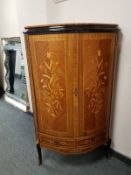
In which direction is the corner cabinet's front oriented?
toward the camera
